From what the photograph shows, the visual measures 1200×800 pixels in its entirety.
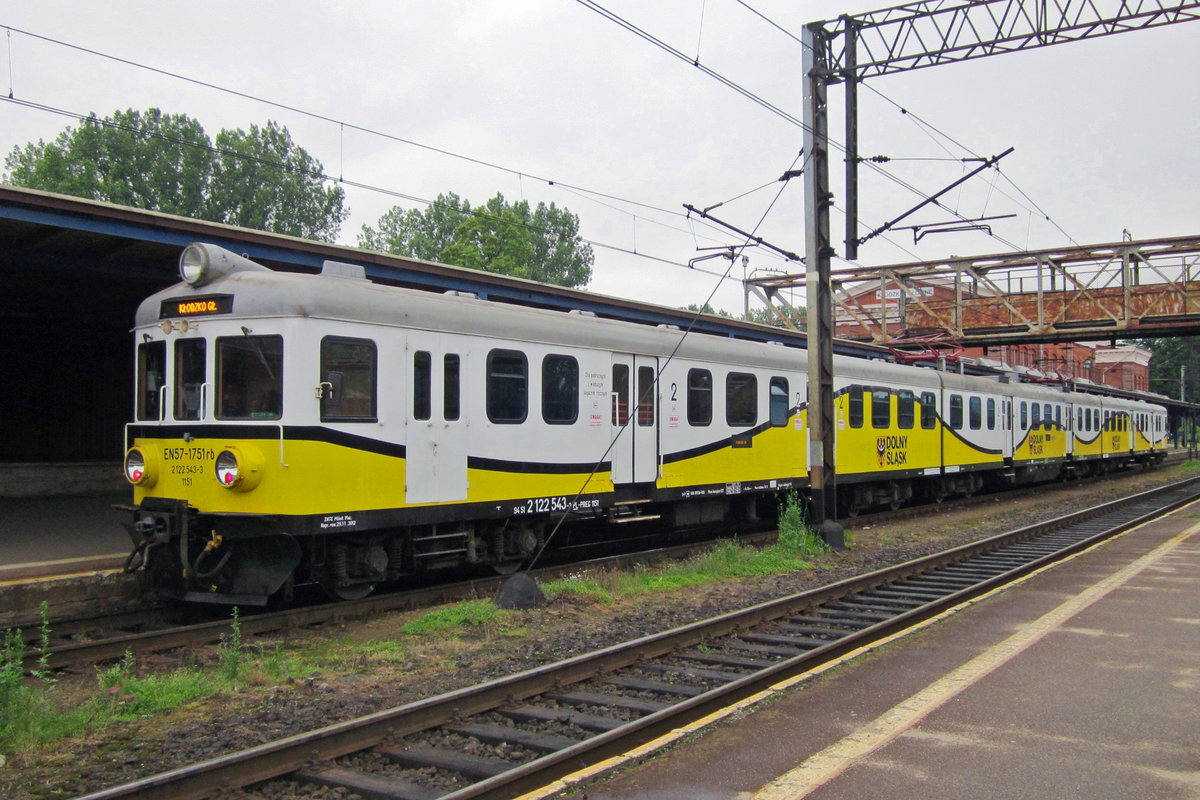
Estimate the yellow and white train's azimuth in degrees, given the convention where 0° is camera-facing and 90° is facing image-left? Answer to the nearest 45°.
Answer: approximately 45°

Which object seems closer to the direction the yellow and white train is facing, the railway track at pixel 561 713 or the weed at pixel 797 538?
the railway track
